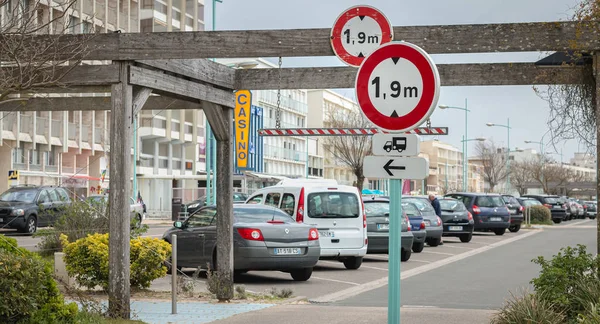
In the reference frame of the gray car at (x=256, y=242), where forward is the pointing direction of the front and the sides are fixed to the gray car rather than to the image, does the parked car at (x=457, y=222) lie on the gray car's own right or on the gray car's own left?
on the gray car's own right

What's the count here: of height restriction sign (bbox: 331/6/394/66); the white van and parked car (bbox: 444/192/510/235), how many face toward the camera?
1

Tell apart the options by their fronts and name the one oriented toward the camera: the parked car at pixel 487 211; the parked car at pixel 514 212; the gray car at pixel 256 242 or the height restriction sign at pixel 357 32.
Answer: the height restriction sign

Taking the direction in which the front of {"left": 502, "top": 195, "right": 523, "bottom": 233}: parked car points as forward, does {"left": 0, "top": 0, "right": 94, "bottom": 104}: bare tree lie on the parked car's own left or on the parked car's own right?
on the parked car's own left

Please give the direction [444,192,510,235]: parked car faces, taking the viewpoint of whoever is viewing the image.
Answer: facing away from the viewer and to the left of the viewer

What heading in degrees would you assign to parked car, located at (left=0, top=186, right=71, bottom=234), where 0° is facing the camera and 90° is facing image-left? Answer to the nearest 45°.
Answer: approximately 45°

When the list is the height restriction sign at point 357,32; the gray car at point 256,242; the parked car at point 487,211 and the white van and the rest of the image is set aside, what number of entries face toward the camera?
1

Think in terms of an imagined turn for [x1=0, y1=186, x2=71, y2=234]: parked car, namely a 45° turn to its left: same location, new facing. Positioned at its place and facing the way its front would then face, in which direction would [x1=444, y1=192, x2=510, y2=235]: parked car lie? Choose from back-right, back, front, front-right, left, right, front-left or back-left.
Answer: left

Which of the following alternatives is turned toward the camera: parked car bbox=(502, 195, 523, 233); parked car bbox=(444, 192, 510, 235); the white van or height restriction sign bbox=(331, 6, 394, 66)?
the height restriction sign

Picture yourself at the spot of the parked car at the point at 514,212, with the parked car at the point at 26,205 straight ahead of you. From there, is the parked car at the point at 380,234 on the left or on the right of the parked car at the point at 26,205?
left

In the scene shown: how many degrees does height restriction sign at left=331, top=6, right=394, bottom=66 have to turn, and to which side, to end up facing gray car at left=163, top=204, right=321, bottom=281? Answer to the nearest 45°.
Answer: approximately 180°

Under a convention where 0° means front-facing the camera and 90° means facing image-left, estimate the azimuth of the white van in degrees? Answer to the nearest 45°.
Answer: approximately 135°

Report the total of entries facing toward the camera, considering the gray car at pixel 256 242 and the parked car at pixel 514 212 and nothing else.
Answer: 0
